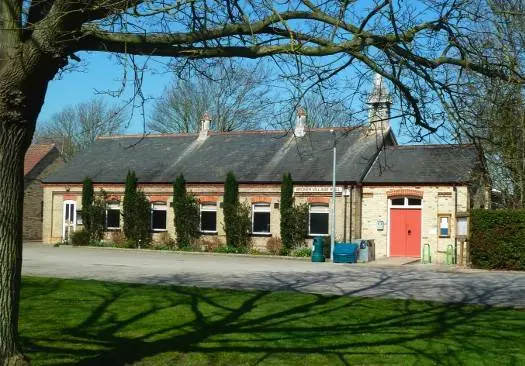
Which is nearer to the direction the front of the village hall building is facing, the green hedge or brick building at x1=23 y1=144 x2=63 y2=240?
the green hedge

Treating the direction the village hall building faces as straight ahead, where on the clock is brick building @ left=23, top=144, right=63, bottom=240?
The brick building is roughly at 4 o'clock from the village hall building.

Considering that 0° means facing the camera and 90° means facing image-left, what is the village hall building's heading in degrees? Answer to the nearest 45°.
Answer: approximately 0°

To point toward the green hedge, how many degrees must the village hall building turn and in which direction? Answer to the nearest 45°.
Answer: approximately 45° to its left
